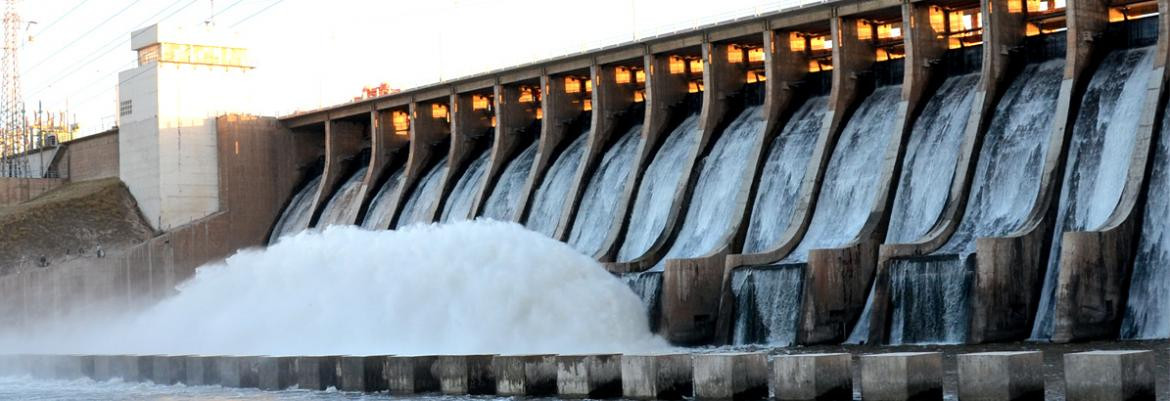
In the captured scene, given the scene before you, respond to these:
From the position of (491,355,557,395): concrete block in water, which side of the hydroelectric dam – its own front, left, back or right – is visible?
front

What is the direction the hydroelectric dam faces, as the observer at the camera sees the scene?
facing the viewer and to the left of the viewer

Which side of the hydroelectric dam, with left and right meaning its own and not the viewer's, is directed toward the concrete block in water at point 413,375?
front
